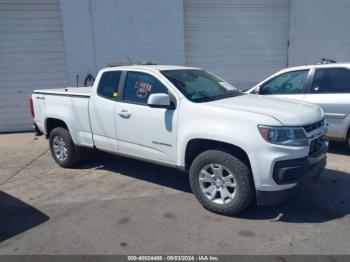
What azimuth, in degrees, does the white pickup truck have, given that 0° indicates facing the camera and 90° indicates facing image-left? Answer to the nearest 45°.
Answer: approximately 315°

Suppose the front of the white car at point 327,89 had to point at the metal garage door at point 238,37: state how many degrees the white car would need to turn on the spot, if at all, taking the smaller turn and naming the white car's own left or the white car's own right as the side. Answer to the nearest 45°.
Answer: approximately 45° to the white car's own right

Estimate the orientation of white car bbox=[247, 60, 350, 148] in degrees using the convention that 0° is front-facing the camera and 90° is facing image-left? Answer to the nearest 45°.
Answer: approximately 90°

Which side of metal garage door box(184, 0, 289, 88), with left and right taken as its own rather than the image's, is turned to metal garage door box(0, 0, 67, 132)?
right

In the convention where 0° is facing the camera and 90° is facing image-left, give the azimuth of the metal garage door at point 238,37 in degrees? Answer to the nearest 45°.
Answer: approximately 0°

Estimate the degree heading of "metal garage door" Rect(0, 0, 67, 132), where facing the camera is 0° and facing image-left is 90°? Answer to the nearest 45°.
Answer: approximately 0°

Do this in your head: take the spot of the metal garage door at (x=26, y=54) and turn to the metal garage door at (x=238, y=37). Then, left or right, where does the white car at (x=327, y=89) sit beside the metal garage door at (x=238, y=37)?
right

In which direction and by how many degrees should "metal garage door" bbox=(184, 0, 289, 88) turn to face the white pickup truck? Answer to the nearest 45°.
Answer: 0° — it already faces it

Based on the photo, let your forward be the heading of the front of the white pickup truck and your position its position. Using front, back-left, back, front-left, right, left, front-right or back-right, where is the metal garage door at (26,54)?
back
